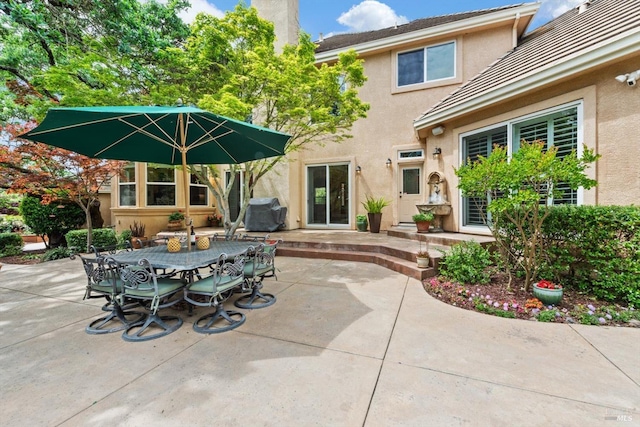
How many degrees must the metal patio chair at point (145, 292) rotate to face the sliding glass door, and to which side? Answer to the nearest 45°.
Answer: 0° — it already faces it

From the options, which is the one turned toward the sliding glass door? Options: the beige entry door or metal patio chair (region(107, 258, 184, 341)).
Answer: the metal patio chair

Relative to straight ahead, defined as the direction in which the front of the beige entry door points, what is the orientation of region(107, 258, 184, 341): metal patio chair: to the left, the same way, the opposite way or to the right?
the opposite way

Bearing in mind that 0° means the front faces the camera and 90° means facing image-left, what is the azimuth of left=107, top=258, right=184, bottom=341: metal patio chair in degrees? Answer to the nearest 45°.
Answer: approximately 225°

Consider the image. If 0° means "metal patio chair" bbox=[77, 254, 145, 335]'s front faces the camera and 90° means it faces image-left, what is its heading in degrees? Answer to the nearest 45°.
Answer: approximately 225°

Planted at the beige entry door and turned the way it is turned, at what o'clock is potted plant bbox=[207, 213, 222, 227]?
The potted plant is roughly at 3 o'clock from the beige entry door.

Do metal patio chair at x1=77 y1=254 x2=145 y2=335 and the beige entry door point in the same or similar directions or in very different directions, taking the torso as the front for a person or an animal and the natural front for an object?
very different directions
